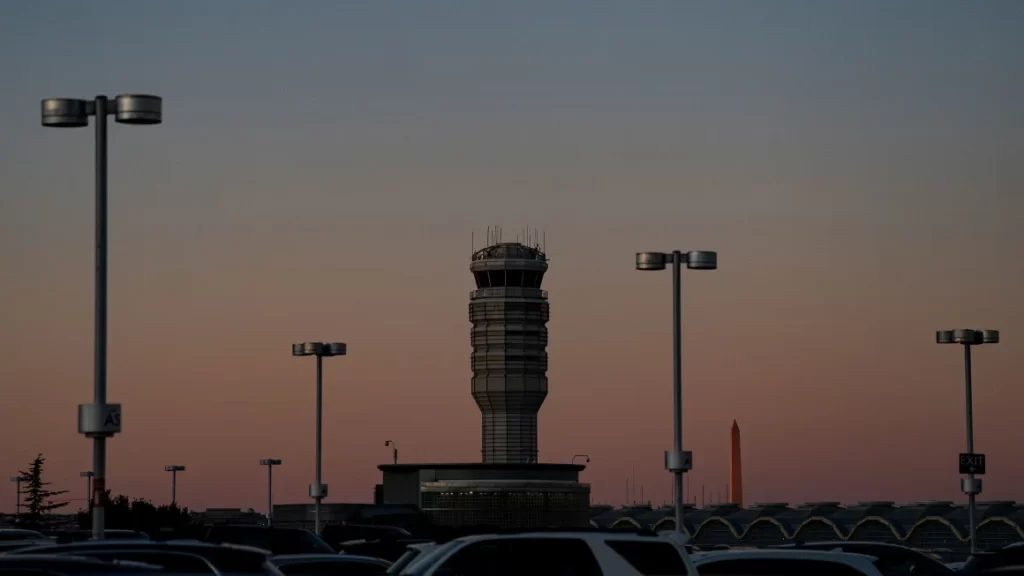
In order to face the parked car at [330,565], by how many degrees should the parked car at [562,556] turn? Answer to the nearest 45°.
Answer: approximately 45° to its right
